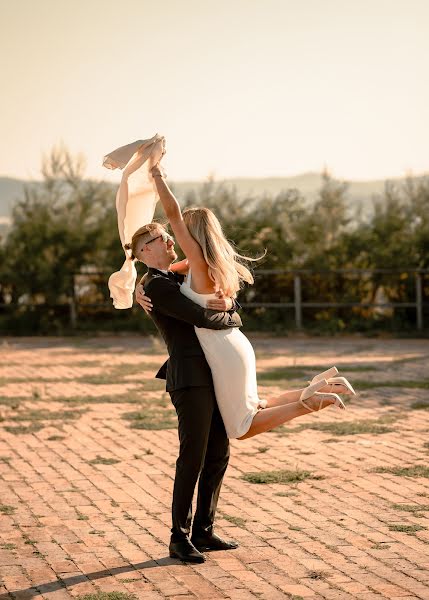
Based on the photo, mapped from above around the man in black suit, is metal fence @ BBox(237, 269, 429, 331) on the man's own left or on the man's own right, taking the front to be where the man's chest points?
on the man's own left

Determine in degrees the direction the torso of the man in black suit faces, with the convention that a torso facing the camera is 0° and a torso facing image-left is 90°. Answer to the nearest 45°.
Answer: approximately 270°

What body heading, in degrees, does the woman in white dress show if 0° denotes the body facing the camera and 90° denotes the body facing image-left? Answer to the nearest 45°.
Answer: approximately 90°

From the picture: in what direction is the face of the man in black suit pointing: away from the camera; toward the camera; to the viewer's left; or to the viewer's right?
to the viewer's right

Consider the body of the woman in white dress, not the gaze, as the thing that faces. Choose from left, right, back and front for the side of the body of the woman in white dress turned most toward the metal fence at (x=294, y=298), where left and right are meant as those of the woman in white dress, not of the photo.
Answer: right

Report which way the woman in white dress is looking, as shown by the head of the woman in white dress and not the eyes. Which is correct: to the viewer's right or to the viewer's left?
to the viewer's left
